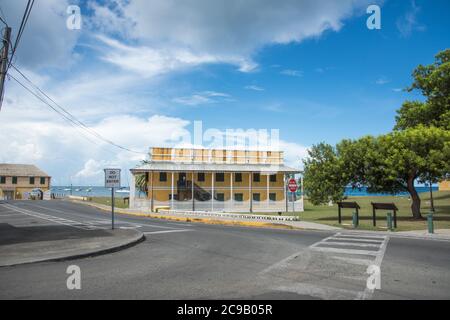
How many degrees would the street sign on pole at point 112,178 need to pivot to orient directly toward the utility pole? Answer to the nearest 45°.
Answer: approximately 45° to its right

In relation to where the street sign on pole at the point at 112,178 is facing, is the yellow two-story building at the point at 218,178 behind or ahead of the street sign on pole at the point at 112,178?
behind

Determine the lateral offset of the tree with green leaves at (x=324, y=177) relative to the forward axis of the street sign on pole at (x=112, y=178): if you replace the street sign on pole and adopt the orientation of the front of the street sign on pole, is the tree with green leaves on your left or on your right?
on your left

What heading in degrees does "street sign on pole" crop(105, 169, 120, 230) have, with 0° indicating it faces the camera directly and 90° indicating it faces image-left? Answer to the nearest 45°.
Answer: approximately 0°

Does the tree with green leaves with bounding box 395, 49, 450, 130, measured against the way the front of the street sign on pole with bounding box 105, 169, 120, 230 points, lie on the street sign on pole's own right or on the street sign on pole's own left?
on the street sign on pole's own left

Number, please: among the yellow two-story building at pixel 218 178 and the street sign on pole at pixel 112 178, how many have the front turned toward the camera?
2

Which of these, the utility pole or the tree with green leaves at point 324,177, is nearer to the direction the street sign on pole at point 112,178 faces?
the utility pole

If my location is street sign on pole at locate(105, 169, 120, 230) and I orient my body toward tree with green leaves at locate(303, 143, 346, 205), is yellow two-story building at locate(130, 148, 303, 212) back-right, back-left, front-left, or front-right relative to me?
front-left

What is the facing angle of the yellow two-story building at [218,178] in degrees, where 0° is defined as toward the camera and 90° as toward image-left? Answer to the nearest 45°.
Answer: approximately 0°

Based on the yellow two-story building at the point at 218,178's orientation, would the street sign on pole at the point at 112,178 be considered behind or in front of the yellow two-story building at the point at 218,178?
in front

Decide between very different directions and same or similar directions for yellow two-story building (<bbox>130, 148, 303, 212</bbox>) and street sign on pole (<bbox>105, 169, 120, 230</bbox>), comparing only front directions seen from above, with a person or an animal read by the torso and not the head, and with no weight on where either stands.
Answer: same or similar directions
